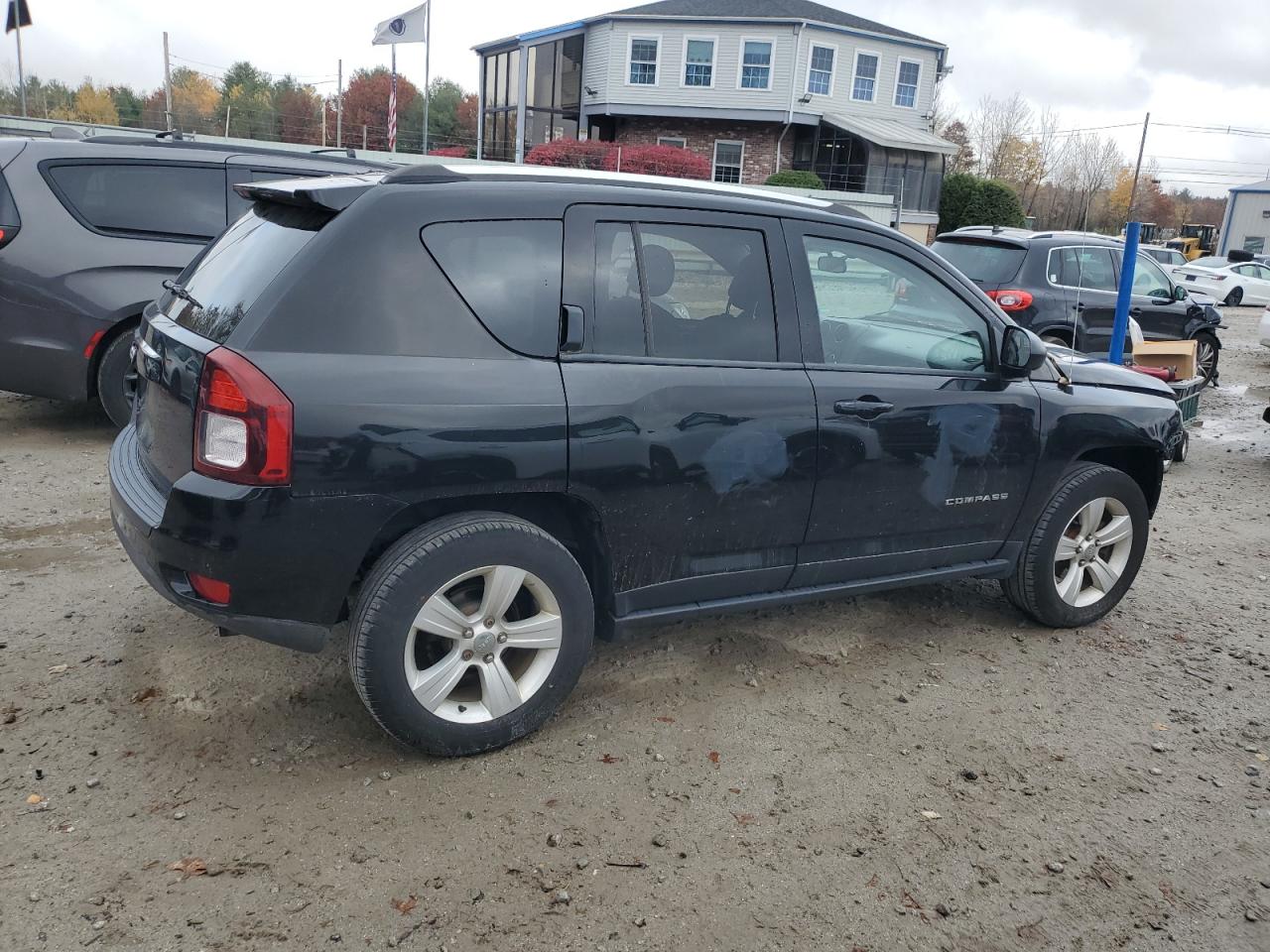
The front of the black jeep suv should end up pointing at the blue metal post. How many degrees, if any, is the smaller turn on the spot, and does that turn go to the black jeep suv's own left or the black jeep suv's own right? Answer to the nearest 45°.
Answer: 0° — it already faces it

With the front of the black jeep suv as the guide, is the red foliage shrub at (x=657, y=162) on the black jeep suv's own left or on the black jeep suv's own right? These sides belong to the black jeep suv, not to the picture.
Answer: on the black jeep suv's own left

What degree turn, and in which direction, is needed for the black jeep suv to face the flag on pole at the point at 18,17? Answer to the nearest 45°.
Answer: approximately 90° to its left

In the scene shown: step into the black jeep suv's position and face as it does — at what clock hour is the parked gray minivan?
The parked gray minivan is roughly at 9 o'clock from the black jeep suv.

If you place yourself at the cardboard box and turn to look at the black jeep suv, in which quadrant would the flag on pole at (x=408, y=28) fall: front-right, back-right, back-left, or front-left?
back-right

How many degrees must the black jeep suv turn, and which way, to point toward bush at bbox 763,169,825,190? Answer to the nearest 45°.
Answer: approximately 45° to its left

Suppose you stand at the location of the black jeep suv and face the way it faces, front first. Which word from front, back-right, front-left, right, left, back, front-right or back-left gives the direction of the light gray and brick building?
front-left

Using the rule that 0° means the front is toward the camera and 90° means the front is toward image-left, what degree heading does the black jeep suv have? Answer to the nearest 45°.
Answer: approximately 225°

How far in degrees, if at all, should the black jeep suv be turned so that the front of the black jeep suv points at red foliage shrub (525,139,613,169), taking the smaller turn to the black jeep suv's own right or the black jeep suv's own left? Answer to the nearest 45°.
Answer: approximately 45° to the black jeep suv's own left

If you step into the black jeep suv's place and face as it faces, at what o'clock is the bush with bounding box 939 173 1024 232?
The bush is roughly at 11 o'clock from the black jeep suv.

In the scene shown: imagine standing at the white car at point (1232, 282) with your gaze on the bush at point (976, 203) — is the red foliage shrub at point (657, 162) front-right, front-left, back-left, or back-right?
front-left

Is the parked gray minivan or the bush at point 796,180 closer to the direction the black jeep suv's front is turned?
the bush

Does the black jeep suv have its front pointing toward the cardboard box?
yes

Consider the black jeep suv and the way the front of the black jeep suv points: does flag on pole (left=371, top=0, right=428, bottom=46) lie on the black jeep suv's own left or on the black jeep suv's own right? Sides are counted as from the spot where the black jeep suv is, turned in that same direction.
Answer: on the black jeep suv's own left
